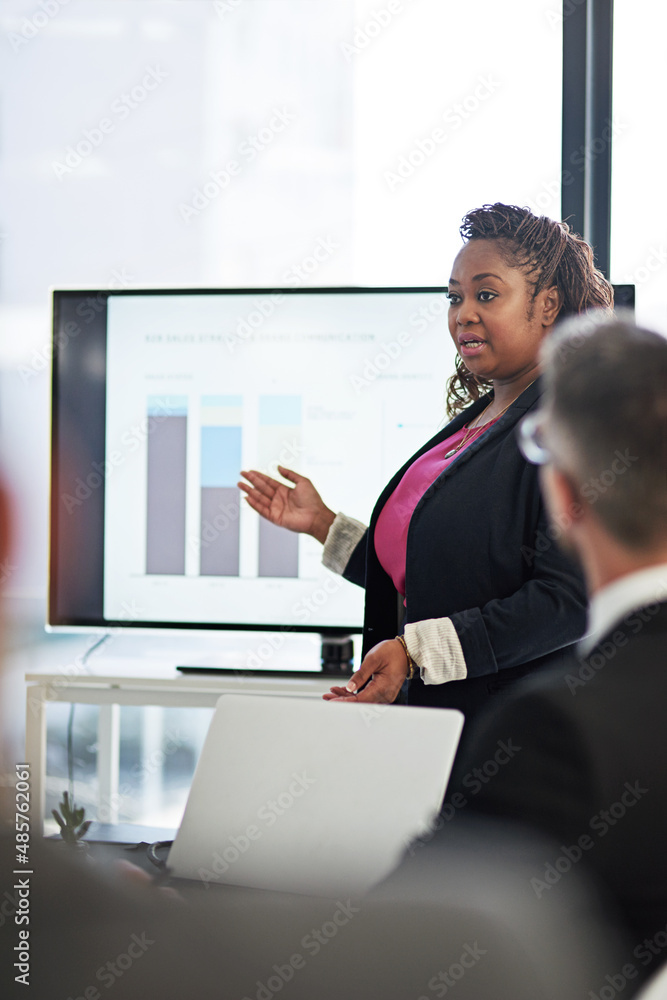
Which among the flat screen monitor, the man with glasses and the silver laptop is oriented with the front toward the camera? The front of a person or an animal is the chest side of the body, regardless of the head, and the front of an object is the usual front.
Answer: the flat screen monitor

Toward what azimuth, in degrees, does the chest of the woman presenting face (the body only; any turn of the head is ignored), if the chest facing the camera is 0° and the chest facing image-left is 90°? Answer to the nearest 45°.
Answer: approximately 45°

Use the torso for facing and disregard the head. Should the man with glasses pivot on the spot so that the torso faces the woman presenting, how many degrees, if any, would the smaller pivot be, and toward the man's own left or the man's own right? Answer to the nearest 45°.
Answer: approximately 45° to the man's own right

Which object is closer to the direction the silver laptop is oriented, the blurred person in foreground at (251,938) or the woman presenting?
the woman presenting

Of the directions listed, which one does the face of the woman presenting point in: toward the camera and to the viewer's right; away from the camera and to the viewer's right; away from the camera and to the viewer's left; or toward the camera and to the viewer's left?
toward the camera and to the viewer's left

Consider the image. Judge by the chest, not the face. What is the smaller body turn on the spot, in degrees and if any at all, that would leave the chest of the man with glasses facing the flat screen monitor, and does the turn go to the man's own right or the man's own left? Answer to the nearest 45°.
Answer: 0° — they already face it

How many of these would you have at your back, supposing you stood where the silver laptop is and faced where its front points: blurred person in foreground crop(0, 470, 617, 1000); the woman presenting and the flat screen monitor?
1

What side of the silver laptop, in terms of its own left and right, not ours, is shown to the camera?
back

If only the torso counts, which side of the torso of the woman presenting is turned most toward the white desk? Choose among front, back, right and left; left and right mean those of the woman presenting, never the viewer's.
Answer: right

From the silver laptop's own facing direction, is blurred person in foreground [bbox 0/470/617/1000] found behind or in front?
behind

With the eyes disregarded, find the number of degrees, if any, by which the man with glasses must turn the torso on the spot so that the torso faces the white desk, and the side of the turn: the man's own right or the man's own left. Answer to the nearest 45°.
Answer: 0° — they already face it

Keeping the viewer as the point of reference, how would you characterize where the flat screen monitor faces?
facing the viewer

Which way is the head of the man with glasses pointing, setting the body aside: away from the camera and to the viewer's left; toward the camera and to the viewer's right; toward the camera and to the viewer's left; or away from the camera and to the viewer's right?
away from the camera and to the viewer's left

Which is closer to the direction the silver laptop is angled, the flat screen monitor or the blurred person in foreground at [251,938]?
the flat screen monitor

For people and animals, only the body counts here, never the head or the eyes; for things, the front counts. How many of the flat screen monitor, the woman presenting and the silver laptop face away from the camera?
1

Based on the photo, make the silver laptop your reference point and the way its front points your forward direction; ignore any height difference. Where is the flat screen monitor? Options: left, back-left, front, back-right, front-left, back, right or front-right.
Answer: front
